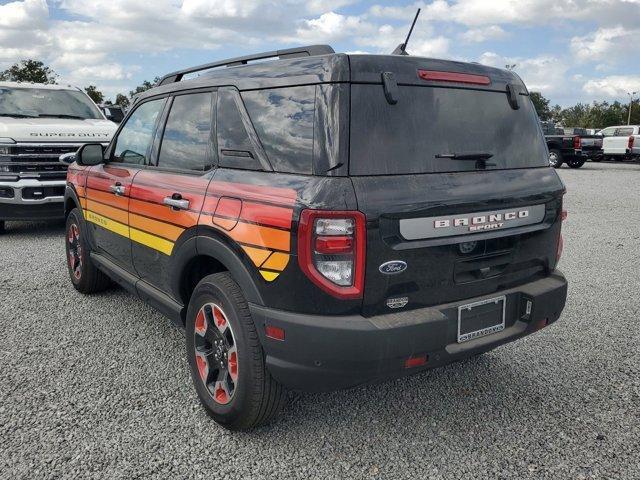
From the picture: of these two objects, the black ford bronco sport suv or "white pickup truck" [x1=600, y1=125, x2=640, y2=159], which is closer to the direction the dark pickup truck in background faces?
the white pickup truck

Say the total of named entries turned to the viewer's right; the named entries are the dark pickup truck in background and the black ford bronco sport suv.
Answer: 0

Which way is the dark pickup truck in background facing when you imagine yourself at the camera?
facing away from the viewer and to the left of the viewer

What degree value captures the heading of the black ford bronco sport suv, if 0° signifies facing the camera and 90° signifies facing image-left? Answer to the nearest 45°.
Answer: approximately 135°

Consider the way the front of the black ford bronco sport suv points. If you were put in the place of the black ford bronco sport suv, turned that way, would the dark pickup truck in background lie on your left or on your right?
on your right

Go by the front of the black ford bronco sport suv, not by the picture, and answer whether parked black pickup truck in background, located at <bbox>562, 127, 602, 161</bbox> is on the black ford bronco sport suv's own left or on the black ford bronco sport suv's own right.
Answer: on the black ford bronco sport suv's own right

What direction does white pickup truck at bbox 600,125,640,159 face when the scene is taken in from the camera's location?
facing away from the viewer and to the left of the viewer

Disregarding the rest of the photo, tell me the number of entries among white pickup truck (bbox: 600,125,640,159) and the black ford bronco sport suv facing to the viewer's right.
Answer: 0

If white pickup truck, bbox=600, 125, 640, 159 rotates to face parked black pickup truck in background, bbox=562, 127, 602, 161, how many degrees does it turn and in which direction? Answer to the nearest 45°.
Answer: approximately 90° to its left

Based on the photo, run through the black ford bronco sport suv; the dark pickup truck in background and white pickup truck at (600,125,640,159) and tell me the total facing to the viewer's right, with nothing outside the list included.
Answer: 0

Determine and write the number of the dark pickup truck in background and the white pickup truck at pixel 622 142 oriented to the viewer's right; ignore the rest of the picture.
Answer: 0
